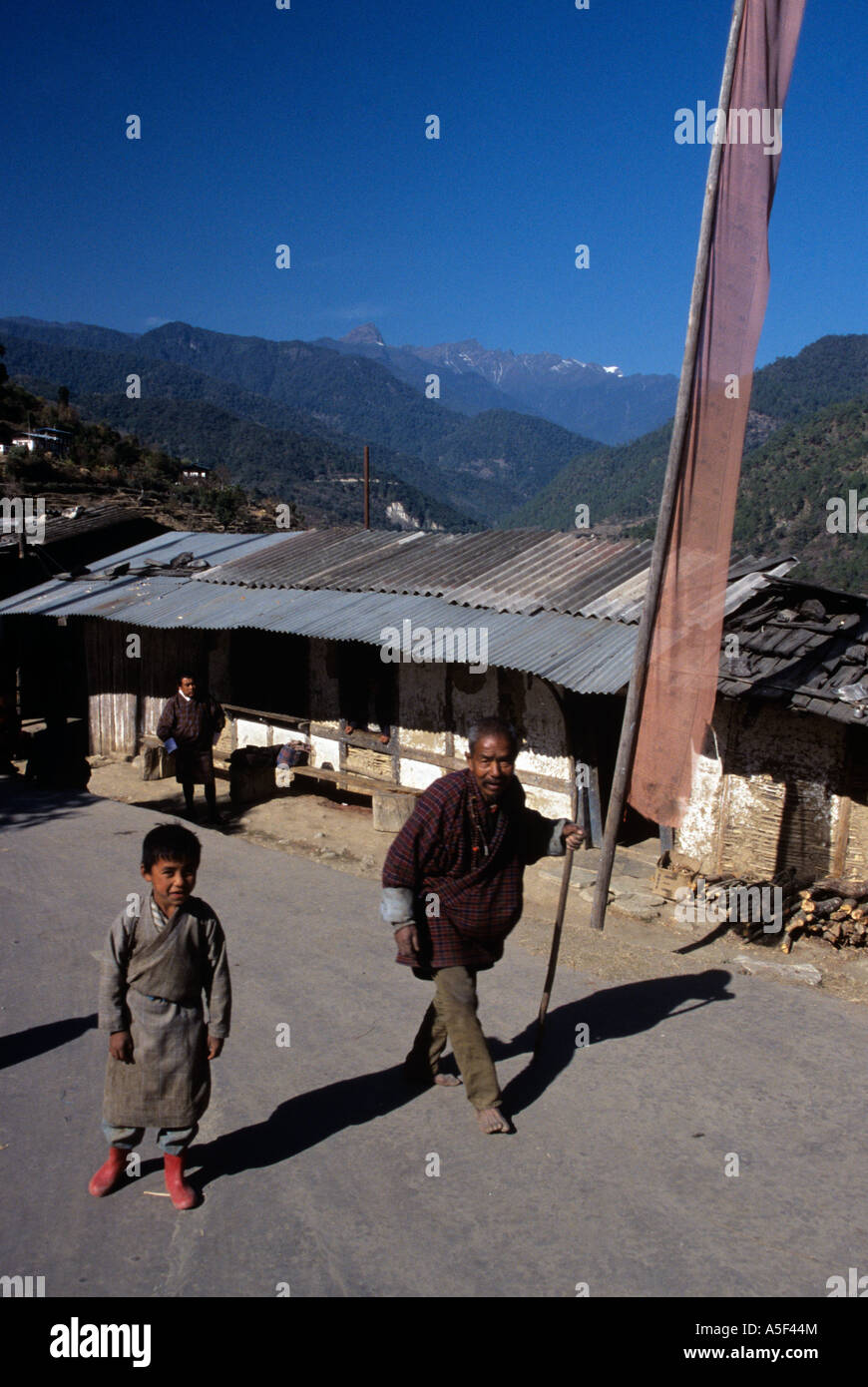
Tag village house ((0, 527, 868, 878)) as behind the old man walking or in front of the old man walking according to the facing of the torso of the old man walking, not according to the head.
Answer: behind

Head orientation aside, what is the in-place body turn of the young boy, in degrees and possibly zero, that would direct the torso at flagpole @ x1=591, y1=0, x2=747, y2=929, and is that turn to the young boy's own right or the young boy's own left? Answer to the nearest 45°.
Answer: approximately 135° to the young boy's own left

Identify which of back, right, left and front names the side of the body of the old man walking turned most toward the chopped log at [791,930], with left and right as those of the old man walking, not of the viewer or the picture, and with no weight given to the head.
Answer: left

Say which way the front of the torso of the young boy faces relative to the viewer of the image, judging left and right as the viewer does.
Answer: facing the viewer

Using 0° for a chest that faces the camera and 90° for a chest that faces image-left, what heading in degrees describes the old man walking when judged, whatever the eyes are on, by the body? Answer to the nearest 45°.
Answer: approximately 315°

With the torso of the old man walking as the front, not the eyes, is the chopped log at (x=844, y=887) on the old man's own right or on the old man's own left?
on the old man's own left

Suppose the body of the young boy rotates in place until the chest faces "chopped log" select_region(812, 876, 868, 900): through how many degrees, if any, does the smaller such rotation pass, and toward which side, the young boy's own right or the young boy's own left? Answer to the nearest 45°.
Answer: approximately 135° to the young boy's own left

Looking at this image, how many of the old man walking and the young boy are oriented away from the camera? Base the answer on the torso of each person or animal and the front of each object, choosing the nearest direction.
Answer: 0
